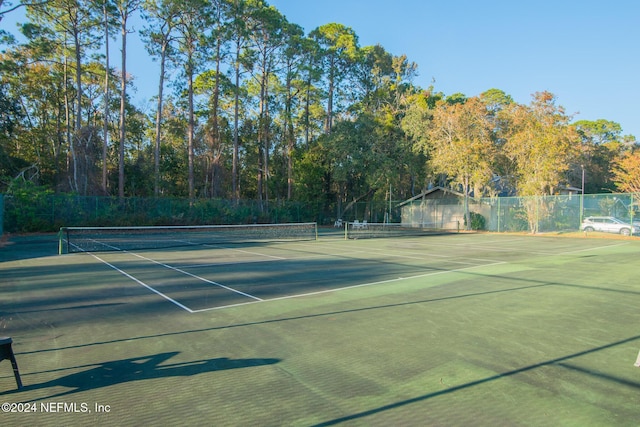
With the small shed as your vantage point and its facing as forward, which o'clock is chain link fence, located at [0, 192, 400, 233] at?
The chain link fence is roughly at 2 o'clock from the small shed.

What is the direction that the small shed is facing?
toward the camera

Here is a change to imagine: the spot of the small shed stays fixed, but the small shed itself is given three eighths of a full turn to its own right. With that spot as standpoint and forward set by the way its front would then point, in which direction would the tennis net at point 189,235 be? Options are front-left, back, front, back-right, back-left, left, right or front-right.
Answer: left

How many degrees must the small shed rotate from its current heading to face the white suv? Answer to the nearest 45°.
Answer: approximately 45° to its left
